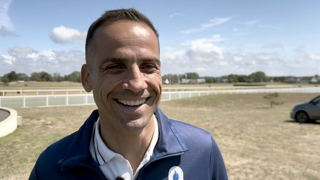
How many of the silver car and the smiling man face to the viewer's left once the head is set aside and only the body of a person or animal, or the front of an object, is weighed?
1

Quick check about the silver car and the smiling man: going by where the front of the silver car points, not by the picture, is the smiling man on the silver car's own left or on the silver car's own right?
on the silver car's own left

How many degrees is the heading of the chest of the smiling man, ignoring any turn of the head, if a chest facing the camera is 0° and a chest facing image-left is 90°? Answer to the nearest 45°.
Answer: approximately 0°

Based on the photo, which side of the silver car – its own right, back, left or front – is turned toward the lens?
left

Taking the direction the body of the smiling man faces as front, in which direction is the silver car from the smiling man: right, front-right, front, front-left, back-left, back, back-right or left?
back-left
